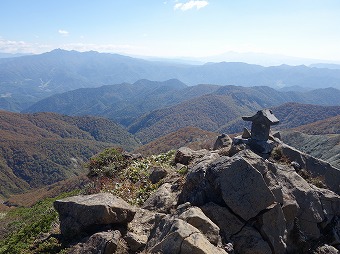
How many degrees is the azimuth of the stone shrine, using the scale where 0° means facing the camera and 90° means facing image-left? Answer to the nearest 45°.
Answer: approximately 45°

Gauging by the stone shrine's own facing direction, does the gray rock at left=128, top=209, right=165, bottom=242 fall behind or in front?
in front

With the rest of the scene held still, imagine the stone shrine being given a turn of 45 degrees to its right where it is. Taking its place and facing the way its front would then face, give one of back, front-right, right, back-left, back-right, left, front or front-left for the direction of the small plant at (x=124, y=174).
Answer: front

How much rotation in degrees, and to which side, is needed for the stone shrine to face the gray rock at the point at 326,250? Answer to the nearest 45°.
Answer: approximately 90° to its left

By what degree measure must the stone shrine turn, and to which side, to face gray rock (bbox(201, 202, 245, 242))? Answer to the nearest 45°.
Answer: approximately 45° to its left

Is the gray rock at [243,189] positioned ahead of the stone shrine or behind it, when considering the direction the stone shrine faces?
ahead

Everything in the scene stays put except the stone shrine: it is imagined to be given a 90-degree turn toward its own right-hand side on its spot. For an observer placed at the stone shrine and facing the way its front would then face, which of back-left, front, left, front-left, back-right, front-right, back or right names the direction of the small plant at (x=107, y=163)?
front-left

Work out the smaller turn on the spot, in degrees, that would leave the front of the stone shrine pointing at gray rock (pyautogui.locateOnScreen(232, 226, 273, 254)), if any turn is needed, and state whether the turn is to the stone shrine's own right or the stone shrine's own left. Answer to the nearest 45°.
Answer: approximately 45° to the stone shrine's own left

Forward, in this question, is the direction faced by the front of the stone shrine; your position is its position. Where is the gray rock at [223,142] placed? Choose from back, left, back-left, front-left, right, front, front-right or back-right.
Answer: right

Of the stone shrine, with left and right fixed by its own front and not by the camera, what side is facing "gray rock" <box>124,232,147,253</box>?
front
